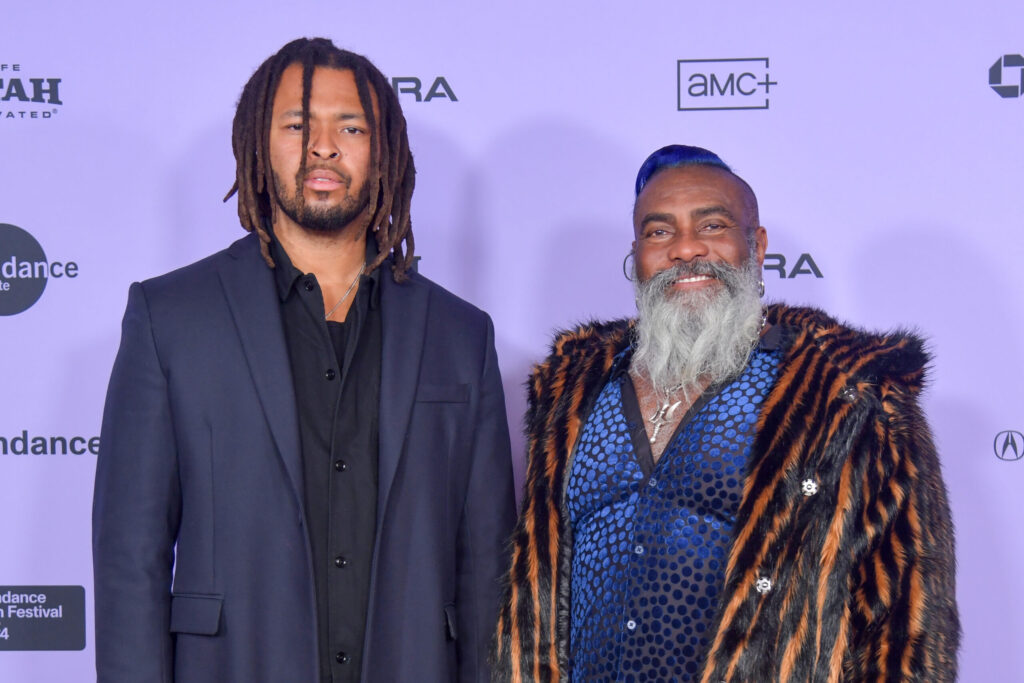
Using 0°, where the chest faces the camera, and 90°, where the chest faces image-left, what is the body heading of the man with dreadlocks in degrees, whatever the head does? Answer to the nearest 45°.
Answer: approximately 0°

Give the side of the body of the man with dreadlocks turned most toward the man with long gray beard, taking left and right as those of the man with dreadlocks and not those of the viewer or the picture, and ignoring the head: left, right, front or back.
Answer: left
